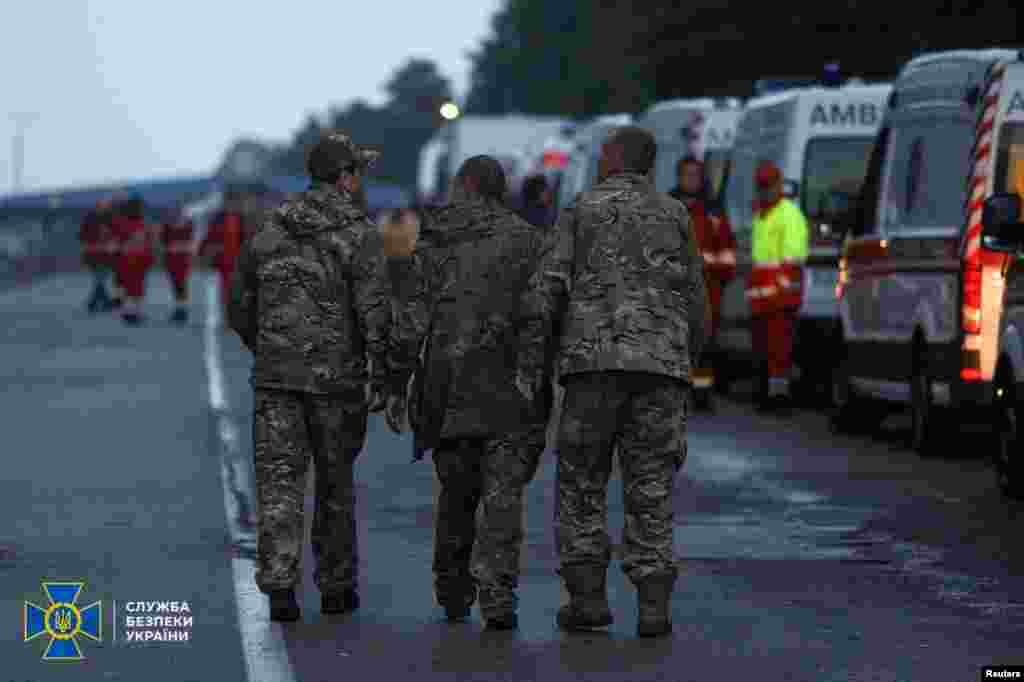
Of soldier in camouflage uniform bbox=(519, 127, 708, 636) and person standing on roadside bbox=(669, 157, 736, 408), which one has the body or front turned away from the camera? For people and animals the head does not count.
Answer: the soldier in camouflage uniform

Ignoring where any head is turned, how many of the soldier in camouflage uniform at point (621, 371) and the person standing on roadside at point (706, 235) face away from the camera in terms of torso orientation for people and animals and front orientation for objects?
1

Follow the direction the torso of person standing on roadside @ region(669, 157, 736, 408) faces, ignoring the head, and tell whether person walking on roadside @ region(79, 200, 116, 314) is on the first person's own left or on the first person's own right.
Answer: on the first person's own right

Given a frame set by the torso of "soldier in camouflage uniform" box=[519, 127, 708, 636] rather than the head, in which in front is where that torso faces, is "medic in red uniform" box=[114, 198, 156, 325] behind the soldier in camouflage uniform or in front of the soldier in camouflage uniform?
in front

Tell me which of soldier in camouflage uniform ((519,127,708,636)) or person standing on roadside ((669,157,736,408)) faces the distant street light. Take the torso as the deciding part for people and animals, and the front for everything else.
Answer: the soldier in camouflage uniform

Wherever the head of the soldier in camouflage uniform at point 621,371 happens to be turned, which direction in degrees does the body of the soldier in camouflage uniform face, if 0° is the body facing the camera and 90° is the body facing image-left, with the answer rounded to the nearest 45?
approximately 180°

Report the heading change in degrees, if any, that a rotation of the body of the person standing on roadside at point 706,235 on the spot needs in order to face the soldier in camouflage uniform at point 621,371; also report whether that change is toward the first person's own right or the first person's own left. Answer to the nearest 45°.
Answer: approximately 45° to the first person's own left

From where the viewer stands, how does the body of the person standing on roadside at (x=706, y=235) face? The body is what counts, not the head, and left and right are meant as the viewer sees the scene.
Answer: facing the viewer and to the left of the viewer

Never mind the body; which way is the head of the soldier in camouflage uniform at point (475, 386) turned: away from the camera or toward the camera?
away from the camera
